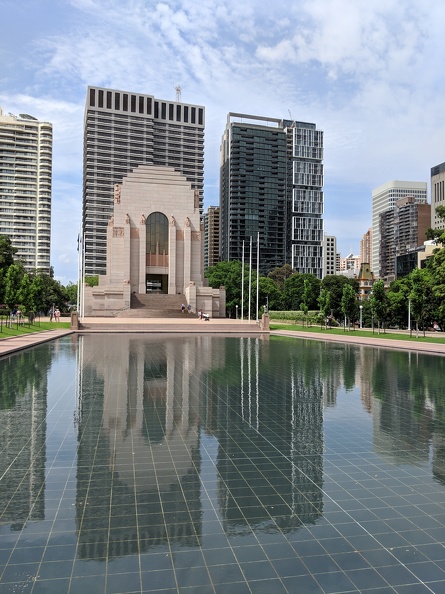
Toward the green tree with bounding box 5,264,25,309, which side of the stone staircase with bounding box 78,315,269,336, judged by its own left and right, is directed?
right

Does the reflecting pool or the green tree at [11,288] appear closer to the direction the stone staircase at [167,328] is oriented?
the reflecting pool

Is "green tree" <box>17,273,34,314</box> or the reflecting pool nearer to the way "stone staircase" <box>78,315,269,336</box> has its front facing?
the reflecting pool

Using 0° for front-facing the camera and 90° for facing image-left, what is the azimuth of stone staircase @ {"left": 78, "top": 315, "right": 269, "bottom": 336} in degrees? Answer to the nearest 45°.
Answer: approximately 0°

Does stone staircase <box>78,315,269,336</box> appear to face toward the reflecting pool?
yes

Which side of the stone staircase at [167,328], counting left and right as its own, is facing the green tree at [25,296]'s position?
right
